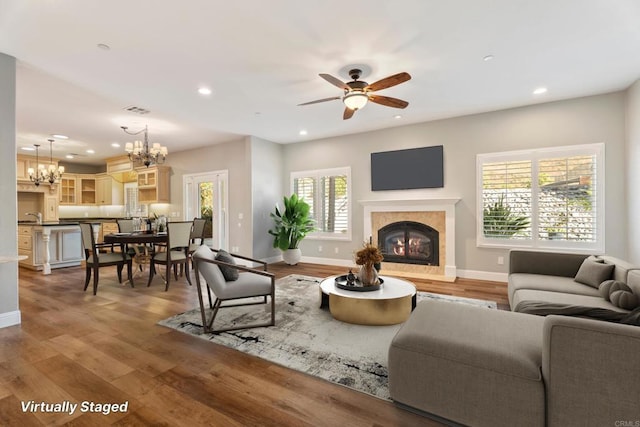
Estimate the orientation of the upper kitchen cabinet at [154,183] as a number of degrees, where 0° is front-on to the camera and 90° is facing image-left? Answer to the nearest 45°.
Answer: approximately 45°

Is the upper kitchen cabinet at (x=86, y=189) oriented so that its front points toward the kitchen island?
yes

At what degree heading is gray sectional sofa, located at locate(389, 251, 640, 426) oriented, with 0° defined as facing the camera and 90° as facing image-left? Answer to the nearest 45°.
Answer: approximately 90°

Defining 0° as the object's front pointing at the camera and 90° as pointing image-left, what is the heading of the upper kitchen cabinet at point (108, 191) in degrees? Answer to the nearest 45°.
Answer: approximately 45°

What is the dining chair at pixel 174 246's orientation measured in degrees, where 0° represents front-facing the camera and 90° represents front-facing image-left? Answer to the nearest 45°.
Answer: approximately 135°

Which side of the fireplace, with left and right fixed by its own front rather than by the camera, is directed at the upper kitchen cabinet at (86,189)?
right

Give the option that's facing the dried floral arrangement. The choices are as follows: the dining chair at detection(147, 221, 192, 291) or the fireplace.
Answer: the fireplace

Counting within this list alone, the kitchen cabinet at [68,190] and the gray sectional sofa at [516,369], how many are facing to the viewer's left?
1
